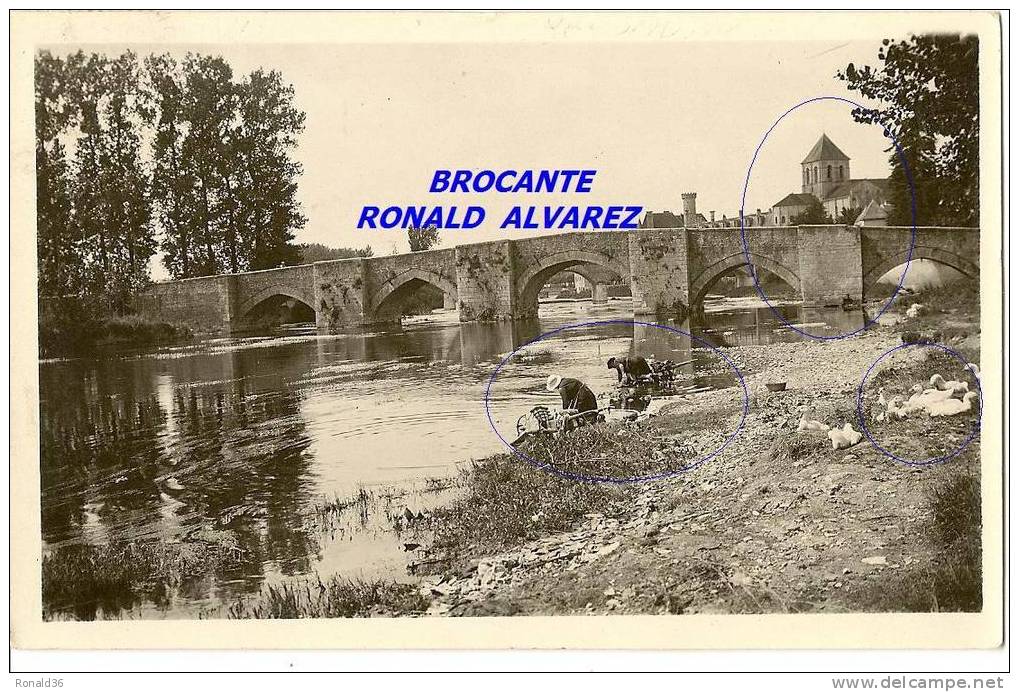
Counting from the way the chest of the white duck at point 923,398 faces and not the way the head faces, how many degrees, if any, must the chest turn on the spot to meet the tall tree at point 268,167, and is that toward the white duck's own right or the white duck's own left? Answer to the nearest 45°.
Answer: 0° — it already faces it

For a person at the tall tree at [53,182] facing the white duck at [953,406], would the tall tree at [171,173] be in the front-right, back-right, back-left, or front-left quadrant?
front-left

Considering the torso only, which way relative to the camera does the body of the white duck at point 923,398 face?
to the viewer's left

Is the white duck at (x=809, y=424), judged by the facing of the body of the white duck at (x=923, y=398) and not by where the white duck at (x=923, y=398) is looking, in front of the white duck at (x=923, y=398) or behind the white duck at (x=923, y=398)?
in front
